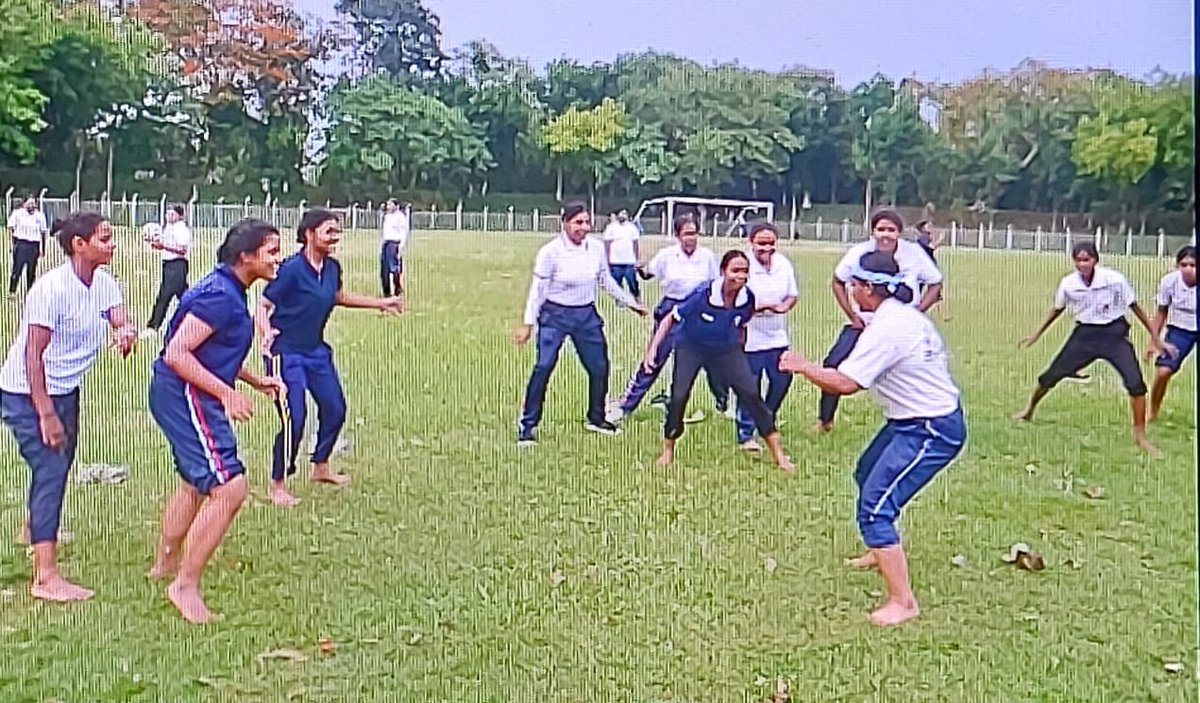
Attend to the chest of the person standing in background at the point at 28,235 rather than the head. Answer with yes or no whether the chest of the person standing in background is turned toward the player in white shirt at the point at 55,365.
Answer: yes

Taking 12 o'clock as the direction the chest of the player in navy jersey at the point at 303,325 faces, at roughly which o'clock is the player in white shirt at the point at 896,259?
The player in white shirt is roughly at 11 o'clock from the player in navy jersey.

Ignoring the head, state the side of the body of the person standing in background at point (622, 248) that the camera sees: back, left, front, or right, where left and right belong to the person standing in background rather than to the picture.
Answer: front

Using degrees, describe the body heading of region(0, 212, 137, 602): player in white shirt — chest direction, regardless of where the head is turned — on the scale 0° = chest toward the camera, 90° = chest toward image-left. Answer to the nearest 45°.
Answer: approximately 270°

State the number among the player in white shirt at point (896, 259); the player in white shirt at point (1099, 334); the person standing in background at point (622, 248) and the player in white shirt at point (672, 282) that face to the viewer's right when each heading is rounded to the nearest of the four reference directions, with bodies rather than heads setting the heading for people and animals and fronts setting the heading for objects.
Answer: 0

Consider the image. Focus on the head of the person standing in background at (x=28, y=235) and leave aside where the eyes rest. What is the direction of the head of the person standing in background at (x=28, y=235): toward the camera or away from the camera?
toward the camera

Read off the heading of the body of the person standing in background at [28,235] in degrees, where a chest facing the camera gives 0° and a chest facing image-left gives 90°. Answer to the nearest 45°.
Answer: approximately 0°

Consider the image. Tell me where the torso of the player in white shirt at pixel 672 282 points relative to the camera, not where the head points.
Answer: toward the camera

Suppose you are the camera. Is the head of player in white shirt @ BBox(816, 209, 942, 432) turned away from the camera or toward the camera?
toward the camera

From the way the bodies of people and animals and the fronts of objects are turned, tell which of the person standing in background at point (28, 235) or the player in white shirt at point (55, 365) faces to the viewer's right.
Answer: the player in white shirt

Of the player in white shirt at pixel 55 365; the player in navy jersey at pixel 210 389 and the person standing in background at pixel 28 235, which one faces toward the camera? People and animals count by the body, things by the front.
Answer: the person standing in background

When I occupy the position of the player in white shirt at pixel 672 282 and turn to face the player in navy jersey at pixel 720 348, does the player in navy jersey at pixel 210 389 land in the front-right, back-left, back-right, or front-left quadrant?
front-right

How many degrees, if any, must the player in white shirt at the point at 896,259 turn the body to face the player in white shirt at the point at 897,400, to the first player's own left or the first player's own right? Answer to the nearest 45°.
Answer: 0° — they already face them

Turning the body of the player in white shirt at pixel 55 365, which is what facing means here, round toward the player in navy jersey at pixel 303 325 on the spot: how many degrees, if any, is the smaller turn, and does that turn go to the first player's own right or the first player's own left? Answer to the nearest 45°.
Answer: approximately 45° to the first player's own left

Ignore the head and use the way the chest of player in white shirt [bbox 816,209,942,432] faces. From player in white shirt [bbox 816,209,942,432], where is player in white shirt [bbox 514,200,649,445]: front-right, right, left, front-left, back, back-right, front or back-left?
back-right

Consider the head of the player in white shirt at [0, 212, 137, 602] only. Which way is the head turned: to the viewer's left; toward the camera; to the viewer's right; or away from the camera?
to the viewer's right
